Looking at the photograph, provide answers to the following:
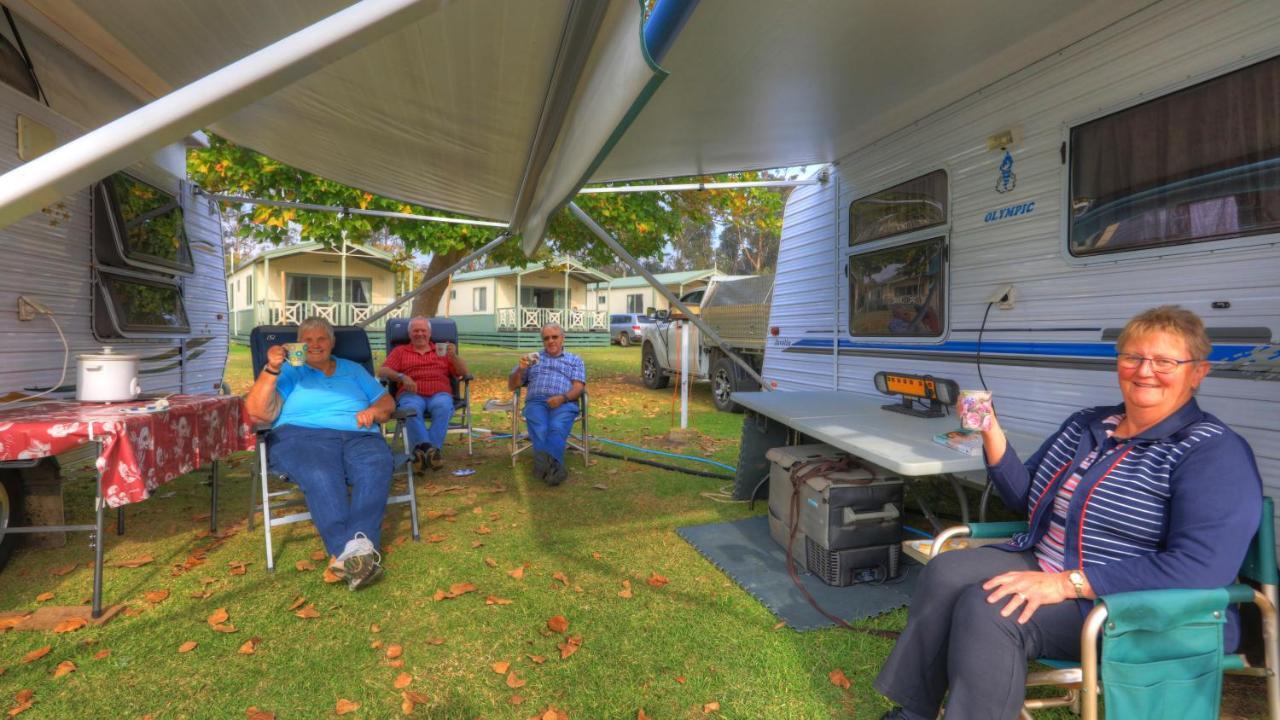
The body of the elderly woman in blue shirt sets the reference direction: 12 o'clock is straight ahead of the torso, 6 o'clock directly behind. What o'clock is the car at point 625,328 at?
The car is roughly at 7 o'clock from the elderly woman in blue shirt.

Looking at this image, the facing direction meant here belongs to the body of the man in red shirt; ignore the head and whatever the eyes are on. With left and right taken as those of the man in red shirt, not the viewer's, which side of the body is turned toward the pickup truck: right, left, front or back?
left

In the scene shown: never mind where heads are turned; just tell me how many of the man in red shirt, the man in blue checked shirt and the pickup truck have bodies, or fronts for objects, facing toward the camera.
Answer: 2

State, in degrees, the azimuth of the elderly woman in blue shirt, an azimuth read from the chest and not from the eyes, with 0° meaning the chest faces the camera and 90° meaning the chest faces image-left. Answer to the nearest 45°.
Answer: approximately 0°

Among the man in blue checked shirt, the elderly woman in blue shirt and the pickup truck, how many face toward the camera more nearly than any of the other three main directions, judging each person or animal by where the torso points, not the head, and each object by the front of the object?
2

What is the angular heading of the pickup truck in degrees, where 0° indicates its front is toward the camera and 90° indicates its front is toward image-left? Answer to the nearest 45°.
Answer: approximately 135°

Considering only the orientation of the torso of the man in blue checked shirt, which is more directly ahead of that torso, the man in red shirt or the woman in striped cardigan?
the woman in striped cardigan

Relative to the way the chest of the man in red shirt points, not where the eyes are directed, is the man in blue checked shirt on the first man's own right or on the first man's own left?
on the first man's own left

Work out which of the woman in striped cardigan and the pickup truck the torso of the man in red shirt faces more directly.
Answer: the woman in striped cardigan

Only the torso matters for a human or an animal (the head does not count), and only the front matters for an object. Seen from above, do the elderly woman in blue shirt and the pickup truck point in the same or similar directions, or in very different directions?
very different directions

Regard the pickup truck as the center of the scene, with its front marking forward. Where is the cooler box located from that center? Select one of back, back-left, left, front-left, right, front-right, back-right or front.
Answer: back-left

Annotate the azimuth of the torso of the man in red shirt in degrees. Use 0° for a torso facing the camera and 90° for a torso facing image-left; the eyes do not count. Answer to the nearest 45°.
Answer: approximately 0°
